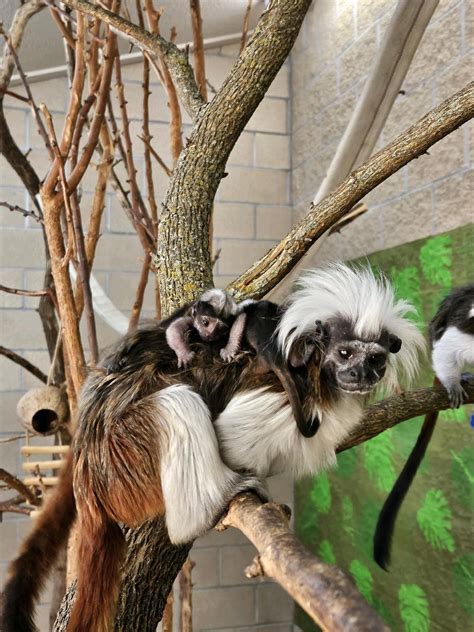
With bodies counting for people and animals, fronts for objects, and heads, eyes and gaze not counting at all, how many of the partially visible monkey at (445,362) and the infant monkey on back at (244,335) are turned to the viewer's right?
1
